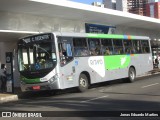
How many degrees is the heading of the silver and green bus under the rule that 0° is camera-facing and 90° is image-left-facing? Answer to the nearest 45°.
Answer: approximately 45°
